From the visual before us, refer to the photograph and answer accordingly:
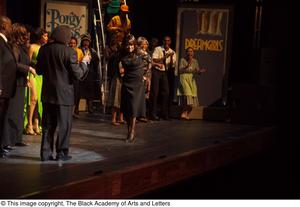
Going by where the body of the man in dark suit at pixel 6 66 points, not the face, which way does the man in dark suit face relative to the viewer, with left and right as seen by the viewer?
facing to the right of the viewer

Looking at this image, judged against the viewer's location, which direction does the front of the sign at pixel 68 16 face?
facing the viewer

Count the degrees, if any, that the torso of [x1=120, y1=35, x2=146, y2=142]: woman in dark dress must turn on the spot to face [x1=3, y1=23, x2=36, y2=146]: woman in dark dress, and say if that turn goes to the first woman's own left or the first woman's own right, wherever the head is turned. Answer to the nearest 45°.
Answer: approximately 45° to the first woman's own right

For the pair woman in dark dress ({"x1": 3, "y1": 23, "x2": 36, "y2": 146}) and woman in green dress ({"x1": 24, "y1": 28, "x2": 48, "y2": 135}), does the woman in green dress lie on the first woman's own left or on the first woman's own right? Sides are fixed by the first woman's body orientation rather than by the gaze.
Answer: on the first woman's own left

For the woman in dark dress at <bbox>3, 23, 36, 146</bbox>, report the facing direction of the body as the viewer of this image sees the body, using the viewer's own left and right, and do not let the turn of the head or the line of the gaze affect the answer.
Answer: facing to the right of the viewer

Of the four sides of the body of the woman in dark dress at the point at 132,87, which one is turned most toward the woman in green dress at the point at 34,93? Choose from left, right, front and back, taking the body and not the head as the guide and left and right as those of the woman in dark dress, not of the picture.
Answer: right

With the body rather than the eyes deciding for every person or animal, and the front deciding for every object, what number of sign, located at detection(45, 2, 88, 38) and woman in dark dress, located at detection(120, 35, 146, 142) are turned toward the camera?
2

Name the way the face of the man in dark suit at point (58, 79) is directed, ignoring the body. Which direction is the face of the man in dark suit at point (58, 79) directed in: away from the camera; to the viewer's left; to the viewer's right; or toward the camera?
away from the camera

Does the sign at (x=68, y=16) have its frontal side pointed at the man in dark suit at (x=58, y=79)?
yes

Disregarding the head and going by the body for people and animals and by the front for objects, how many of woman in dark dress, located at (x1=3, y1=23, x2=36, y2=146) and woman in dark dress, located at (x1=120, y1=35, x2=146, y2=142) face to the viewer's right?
1

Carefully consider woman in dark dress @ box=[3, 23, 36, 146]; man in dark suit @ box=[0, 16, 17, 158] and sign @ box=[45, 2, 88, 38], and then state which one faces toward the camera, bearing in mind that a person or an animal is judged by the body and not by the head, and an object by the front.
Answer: the sign

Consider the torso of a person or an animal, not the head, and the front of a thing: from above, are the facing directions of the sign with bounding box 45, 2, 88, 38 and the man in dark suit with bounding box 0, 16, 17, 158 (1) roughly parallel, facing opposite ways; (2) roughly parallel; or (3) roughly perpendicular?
roughly perpendicular

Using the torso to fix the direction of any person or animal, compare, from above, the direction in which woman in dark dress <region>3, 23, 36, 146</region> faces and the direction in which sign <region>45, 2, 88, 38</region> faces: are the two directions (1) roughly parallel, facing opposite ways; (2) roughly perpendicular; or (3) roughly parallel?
roughly perpendicular

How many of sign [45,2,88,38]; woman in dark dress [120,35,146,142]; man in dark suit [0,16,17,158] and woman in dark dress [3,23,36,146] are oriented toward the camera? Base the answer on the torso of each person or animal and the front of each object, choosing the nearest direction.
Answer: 2

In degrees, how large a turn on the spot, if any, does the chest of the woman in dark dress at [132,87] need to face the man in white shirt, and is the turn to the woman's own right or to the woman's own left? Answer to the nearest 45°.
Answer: approximately 180°

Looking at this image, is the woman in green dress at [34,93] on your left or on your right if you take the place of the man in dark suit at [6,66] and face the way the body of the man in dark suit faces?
on your left

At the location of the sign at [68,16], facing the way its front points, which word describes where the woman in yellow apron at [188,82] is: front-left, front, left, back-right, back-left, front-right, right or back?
left
